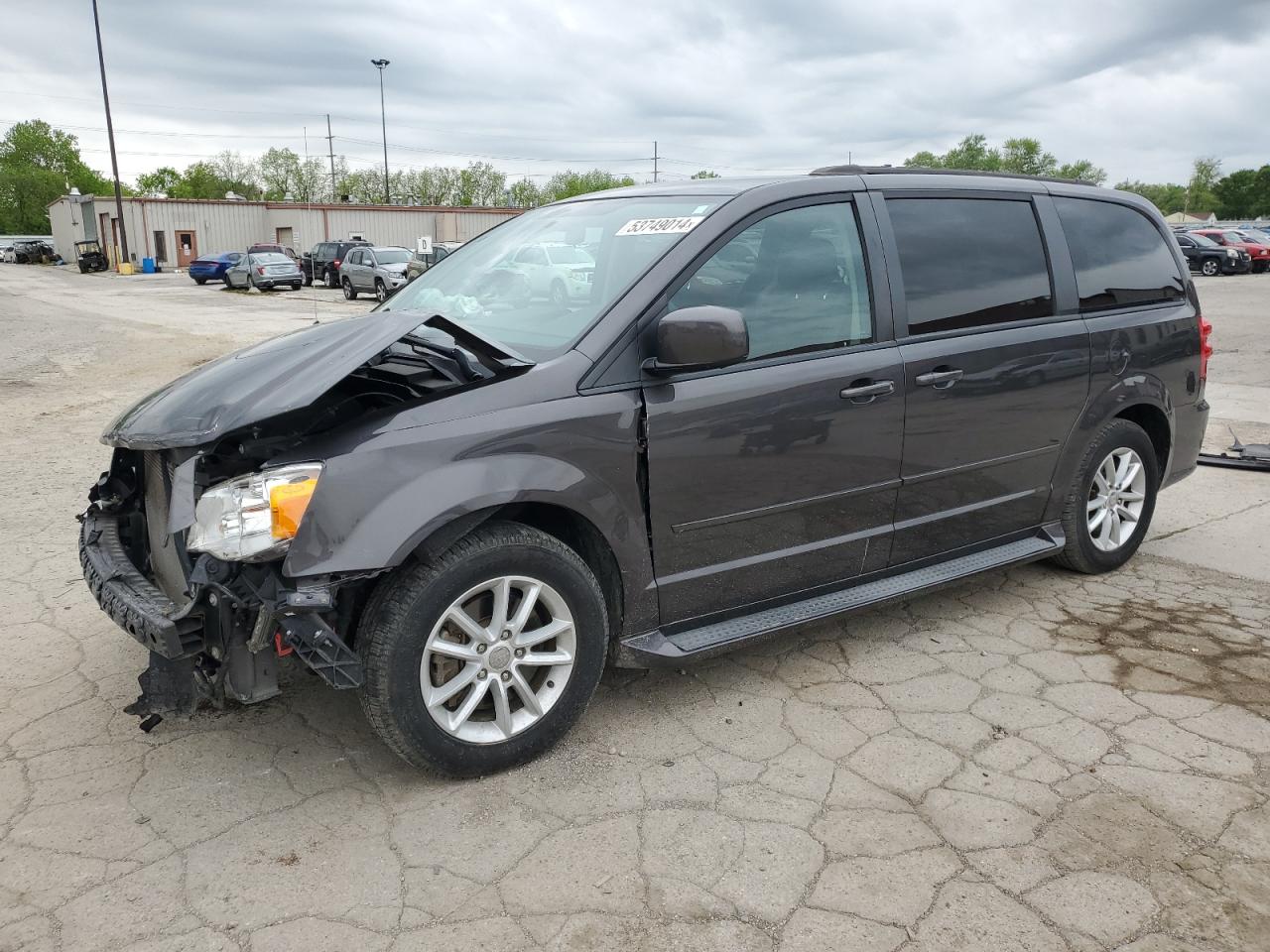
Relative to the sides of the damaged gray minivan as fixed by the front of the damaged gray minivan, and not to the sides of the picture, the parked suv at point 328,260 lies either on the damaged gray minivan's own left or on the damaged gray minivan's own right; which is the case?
on the damaged gray minivan's own right

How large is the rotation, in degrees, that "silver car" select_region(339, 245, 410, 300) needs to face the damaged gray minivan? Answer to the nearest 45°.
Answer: approximately 45° to its right

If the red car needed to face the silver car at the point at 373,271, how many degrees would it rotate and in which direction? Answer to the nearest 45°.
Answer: approximately 90° to its right

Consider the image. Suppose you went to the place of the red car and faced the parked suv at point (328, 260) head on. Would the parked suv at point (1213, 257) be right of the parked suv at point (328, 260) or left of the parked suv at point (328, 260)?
left

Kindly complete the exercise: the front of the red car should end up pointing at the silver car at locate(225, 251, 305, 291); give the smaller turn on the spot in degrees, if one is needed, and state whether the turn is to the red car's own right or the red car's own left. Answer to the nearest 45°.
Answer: approximately 90° to the red car's own right

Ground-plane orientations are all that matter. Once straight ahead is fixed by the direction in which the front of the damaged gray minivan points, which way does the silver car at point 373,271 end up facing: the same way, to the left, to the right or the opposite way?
to the left

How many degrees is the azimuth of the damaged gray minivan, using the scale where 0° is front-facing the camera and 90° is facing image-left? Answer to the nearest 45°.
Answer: approximately 45°
